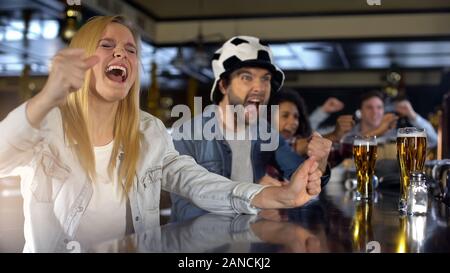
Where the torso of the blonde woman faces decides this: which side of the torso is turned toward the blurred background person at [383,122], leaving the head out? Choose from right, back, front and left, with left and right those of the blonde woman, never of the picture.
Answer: left

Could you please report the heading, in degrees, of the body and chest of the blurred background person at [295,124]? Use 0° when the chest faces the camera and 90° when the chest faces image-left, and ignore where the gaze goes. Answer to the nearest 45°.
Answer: approximately 45°

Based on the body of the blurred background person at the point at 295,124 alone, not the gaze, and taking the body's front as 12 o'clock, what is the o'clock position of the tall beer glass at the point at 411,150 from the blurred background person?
The tall beer glass is roughly at 10 o'clock from the blurred background person.

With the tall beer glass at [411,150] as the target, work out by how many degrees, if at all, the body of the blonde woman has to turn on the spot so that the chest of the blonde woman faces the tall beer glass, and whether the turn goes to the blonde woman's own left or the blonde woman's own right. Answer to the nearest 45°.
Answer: approximately 45° to the blonde woman's own left

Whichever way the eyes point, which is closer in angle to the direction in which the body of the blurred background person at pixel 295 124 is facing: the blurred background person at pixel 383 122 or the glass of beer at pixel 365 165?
the glass of beer

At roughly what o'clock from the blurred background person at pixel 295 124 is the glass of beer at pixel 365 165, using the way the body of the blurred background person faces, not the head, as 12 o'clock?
The glass of beer is roughly at 10 o'clock from the blurred background person.

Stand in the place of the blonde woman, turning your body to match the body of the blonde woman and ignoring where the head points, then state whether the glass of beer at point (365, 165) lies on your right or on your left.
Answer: on your left

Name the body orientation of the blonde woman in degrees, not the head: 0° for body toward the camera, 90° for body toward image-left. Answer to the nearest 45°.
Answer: approximately 315°
